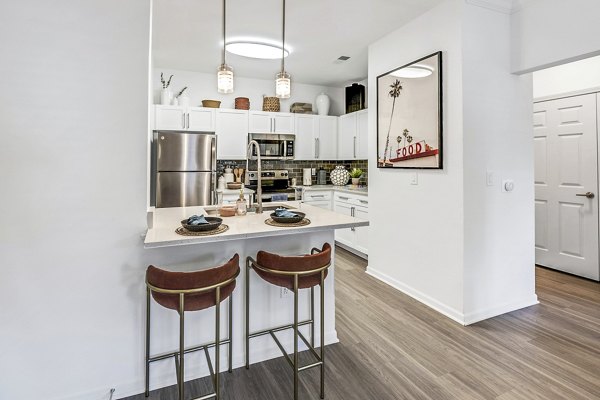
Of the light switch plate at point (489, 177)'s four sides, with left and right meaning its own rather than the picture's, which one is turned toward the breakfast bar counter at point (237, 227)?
right

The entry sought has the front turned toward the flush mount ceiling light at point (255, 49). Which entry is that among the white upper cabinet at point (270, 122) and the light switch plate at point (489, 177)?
the white upper cabinet

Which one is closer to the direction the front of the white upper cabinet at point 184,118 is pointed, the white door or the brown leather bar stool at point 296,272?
the brown leather bar stool

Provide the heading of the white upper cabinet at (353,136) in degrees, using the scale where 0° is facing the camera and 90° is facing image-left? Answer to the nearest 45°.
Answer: approximately 45°

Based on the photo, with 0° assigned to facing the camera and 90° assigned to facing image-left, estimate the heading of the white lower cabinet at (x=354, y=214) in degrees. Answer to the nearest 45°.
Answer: approximately 45°

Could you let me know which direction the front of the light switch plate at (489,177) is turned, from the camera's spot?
facing the viewer and to the right of the viewer

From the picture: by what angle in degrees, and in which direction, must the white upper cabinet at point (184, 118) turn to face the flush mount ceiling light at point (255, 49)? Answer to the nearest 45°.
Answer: approximately 45° to its left

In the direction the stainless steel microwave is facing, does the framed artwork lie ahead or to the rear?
ahead

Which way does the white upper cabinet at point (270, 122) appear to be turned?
toward the camera

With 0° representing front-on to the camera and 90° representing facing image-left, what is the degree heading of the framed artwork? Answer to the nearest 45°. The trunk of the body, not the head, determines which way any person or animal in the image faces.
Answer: approximately 45°

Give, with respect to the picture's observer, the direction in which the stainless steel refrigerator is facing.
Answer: facing the viewer

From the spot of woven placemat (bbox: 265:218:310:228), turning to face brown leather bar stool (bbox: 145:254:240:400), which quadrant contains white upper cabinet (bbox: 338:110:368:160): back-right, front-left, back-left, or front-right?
back-right
